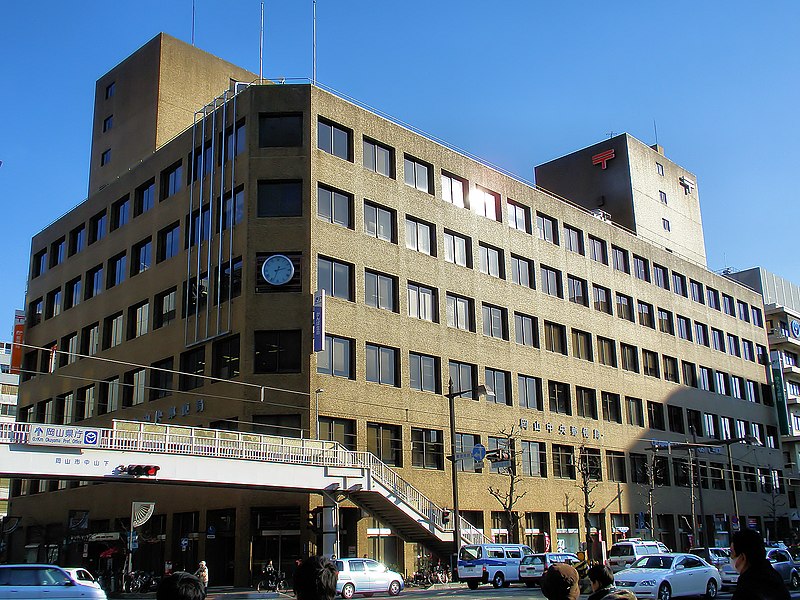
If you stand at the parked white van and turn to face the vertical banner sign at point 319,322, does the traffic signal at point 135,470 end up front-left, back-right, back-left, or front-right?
front-left

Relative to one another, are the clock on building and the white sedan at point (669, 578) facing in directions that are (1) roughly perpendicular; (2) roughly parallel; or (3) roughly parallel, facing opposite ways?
roughly perpendicular

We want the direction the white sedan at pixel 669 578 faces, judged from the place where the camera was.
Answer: facing the viewer and to the left of the viewer

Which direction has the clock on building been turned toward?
toward the camera

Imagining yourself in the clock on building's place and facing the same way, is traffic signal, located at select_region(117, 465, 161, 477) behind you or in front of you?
in front

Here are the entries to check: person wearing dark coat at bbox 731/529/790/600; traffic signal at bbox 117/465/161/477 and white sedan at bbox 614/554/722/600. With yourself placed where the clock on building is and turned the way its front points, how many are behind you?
0

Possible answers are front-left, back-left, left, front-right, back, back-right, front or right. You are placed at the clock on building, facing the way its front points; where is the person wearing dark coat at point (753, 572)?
front

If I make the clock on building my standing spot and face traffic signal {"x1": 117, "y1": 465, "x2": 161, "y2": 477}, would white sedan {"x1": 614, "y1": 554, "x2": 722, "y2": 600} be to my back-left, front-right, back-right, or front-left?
front-left

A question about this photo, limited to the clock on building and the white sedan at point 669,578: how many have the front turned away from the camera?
0

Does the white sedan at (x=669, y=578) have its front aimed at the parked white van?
no
